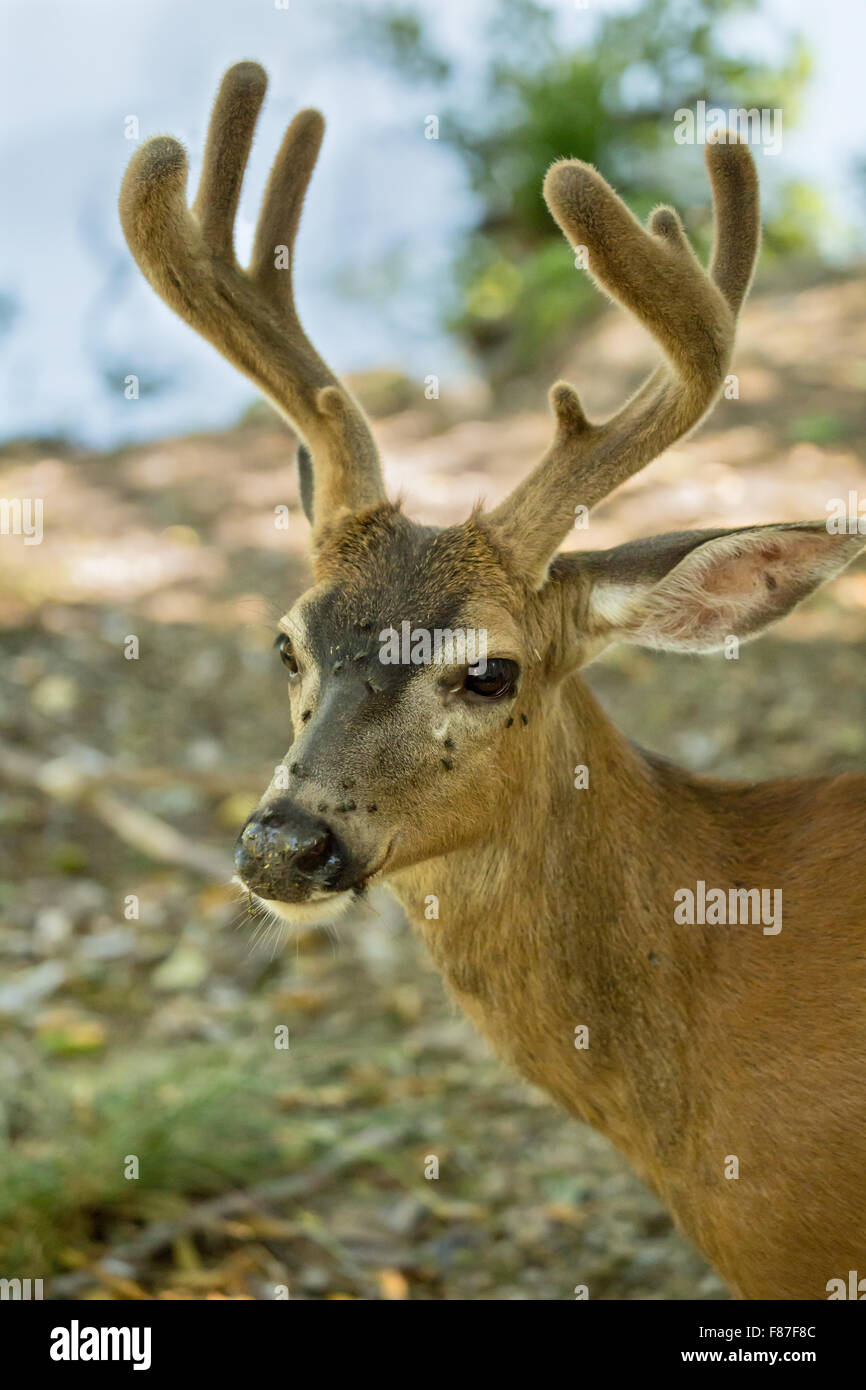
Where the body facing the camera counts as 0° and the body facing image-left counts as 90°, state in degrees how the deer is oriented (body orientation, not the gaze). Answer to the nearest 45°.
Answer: approximately 45°
